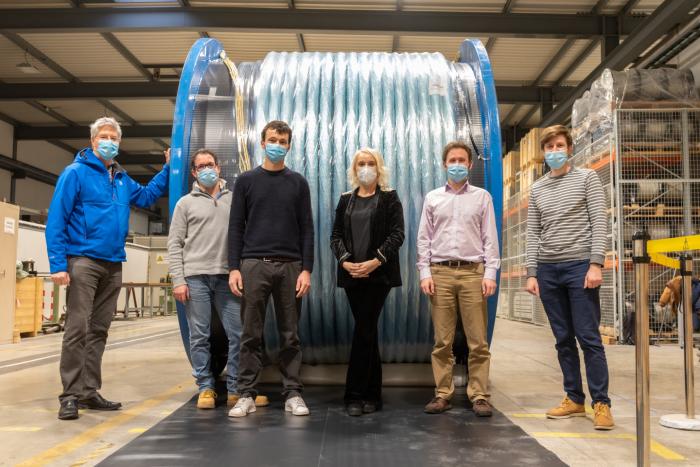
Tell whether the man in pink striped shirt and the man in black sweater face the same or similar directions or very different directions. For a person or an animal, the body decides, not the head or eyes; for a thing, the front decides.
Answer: same or similar directions

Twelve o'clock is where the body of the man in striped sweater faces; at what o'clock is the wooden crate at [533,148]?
The wooden crate is roughly at 6 o'clock from the man in striped sweater.

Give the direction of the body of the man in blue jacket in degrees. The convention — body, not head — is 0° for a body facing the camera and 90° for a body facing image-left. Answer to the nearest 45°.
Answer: approximately 315°

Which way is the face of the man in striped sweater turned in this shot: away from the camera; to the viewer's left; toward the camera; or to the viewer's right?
toward the camera

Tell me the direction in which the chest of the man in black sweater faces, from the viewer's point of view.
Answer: toward the camera

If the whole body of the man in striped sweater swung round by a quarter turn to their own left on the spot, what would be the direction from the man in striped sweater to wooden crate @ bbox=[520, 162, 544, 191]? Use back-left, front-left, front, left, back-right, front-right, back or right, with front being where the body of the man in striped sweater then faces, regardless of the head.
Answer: left

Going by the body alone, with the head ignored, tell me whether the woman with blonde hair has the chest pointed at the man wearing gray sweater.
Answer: no

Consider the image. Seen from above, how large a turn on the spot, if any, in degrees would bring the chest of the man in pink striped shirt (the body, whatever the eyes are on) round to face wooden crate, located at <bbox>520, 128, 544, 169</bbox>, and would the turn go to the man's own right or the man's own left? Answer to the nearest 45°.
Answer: approximately 180°

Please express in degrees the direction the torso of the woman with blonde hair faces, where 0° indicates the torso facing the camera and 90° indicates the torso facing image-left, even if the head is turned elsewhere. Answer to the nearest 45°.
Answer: approximately 0°

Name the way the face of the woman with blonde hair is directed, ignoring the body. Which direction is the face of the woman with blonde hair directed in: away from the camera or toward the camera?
toward the camera

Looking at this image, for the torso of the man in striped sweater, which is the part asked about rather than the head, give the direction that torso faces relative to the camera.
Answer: toward the camera

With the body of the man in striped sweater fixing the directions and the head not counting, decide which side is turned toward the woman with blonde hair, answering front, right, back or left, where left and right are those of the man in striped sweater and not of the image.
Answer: right

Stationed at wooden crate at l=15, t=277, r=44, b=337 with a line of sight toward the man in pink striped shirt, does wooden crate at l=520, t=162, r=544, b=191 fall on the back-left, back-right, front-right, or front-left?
front-left

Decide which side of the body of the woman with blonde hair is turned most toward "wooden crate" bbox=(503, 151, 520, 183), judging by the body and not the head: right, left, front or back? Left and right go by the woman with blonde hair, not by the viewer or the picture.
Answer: back

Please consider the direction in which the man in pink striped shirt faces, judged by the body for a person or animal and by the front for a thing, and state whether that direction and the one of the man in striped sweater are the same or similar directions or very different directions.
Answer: same or similar directions

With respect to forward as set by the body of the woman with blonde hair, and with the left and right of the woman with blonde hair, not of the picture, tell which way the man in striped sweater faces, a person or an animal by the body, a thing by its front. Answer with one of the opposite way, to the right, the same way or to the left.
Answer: the same way

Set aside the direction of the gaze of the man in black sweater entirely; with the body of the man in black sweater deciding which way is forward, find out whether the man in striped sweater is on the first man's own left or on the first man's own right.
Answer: on the first man's own left

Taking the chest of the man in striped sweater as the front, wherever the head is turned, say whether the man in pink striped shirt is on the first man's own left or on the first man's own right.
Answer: on the first man's own right

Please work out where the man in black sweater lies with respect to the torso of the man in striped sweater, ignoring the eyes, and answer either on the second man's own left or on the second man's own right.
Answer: on the second man's own right
